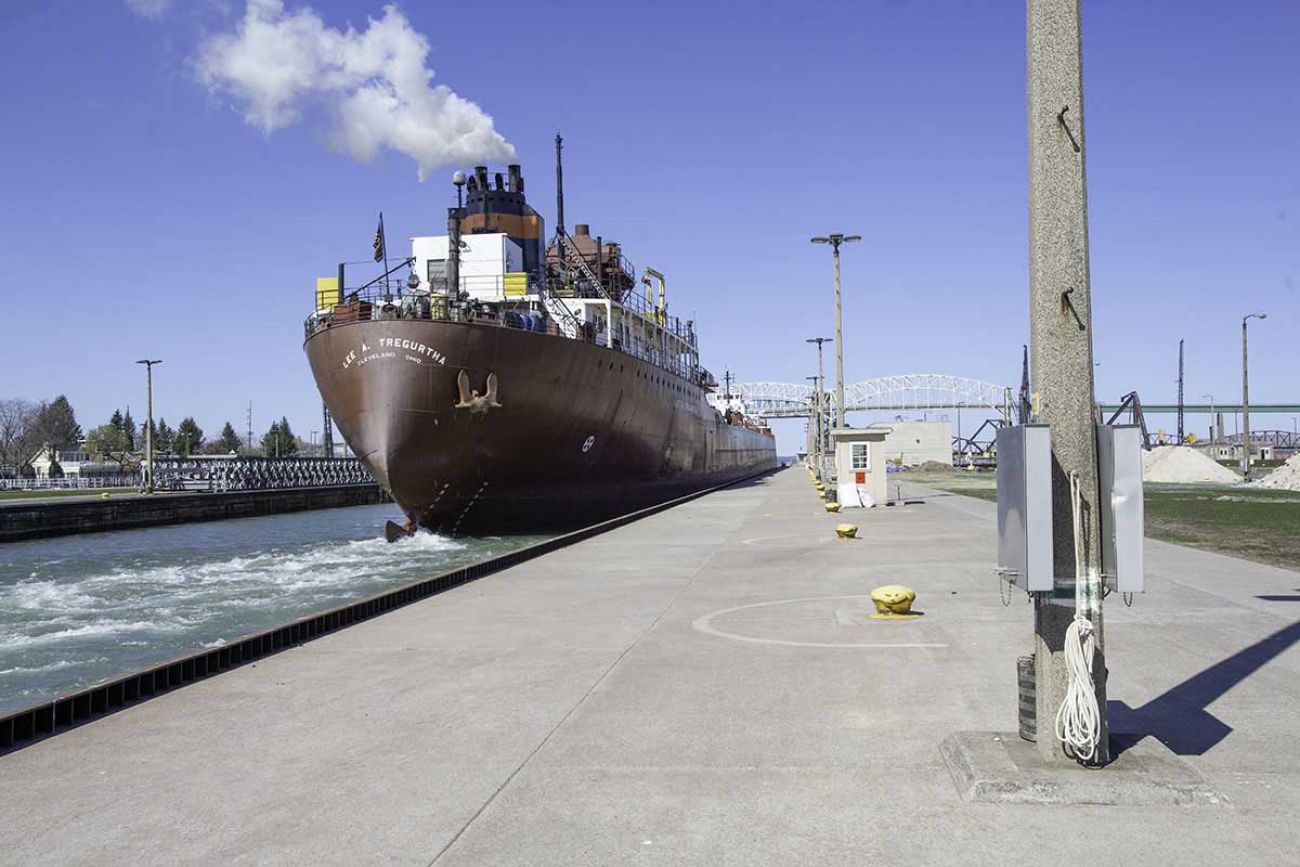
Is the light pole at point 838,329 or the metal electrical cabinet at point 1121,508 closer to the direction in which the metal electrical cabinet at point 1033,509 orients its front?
the light pole

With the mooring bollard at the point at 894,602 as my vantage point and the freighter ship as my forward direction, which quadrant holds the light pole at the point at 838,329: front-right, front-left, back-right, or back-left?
front-right

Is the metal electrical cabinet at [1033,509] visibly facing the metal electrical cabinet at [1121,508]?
no

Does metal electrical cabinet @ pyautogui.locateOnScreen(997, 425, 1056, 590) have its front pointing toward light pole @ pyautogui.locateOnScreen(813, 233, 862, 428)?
no

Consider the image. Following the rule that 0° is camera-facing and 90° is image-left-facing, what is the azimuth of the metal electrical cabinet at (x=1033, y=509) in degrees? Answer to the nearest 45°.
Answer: approximately 90°

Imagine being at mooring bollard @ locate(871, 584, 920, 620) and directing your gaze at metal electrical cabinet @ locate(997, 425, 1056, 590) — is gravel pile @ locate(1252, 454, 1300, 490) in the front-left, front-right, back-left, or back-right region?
back-left

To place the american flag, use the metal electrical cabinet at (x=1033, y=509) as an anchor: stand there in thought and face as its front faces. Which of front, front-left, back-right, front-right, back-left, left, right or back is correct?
front-right

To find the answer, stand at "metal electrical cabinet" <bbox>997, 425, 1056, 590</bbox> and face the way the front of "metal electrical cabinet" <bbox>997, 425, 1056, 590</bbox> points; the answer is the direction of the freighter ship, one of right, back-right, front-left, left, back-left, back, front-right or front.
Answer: front-right

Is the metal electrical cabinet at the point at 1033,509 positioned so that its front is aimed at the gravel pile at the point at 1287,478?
no
